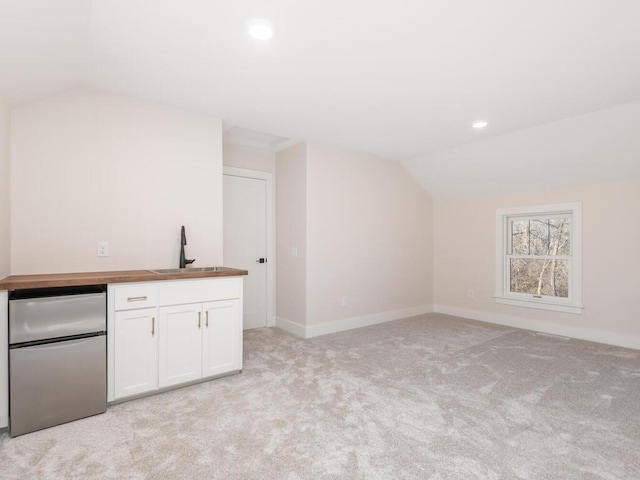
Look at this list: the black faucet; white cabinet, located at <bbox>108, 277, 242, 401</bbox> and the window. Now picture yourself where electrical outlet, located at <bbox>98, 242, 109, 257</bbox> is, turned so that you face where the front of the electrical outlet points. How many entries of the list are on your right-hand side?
0

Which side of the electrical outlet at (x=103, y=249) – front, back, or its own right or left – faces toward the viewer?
front

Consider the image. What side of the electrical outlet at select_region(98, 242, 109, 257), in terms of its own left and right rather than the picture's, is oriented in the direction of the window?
left

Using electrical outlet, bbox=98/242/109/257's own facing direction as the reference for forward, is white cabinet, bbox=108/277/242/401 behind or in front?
in front

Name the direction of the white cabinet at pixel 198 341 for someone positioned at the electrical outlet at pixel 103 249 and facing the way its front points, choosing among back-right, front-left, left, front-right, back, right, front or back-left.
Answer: front-left

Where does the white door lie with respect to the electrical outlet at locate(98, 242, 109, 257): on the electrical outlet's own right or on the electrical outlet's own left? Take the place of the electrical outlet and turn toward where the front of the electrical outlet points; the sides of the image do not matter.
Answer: on the electrical outlet's own left

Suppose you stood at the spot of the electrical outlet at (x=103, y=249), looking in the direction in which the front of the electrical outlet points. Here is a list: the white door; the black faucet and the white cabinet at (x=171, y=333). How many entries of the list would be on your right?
0

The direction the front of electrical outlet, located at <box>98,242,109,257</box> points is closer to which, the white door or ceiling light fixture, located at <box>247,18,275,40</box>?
the ceiling light fixture

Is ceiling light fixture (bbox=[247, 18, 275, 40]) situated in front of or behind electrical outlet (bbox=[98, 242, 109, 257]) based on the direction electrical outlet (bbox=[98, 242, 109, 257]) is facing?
in front
